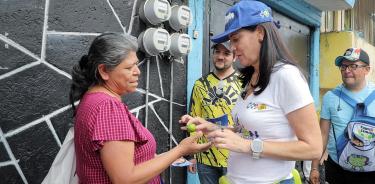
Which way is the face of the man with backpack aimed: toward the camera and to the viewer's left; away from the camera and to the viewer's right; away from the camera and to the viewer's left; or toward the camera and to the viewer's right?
toward the camera and to the viewer's left

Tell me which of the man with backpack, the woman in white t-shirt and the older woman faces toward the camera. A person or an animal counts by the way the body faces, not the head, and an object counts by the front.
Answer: the man with backpack

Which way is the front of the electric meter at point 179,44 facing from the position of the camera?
facing the viewer and to the right of the viewer

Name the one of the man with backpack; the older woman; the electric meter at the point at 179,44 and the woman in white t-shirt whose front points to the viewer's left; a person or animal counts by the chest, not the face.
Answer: the woman in white t-shirt

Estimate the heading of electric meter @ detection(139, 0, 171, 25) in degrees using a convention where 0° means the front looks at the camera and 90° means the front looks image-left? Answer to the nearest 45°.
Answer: approximately 315°

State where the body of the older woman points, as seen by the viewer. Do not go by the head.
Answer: to the viewer's right

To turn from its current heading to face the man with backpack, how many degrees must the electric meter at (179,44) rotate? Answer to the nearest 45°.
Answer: approximately 45° to its left

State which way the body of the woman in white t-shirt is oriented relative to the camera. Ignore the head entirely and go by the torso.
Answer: to the viewer's left

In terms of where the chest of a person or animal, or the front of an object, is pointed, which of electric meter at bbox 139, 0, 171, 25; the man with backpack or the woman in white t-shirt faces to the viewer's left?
the woman in white t-shirt

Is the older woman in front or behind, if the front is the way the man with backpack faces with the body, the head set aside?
in front

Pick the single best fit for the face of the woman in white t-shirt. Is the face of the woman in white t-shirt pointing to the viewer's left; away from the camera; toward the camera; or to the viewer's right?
to the viewer's left

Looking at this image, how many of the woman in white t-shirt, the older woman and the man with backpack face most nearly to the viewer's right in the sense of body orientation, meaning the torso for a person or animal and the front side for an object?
1
